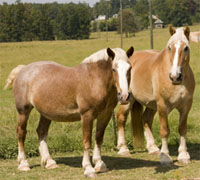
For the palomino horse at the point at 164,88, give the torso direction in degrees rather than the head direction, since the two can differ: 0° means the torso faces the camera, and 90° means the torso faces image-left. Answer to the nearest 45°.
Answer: approximately 315°

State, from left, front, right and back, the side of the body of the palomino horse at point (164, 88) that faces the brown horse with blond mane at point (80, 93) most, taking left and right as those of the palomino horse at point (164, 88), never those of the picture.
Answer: right

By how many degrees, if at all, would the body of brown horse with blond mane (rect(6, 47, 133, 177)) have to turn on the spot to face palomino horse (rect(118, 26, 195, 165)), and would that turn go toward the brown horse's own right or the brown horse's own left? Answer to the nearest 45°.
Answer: approximately 45° to the brown horse's own left

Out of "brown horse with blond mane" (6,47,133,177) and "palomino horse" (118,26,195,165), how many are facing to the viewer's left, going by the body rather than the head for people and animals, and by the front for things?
0

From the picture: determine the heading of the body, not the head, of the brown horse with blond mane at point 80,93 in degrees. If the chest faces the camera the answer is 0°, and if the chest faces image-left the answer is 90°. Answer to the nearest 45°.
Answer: approximately 315°
